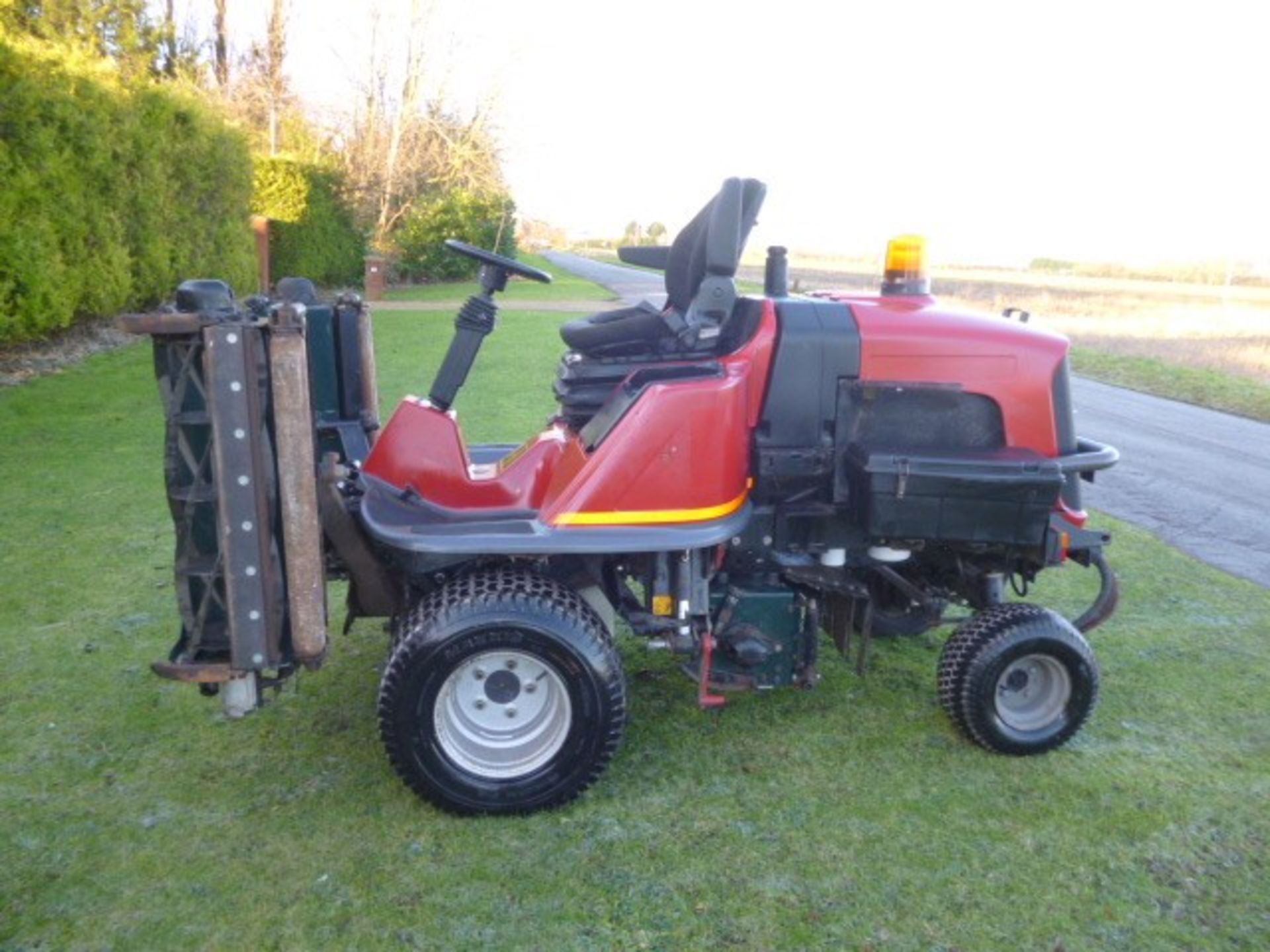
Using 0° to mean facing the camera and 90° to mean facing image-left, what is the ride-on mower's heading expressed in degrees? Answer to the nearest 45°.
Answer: approximately 90°

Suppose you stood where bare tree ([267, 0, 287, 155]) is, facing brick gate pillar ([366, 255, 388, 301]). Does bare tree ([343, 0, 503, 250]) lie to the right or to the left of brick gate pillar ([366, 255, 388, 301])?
left

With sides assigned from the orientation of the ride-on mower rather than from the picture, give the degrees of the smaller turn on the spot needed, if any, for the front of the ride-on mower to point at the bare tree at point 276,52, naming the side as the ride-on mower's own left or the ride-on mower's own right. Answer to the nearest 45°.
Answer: approximately 90° to the ride-on mower's own right

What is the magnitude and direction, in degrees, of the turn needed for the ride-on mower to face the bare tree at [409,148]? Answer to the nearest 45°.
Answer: approximately 90° to its right

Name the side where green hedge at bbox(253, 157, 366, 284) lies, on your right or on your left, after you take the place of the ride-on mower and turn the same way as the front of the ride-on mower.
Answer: on your right

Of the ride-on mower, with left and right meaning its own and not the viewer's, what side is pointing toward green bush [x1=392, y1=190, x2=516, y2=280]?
right

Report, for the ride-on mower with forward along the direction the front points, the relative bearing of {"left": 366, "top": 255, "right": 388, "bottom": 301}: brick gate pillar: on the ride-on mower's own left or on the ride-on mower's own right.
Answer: on the ride-on mower's own right

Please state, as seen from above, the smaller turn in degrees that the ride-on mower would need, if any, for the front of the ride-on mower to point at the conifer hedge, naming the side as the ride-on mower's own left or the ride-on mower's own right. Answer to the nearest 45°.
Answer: approximately 45° to the ride-on mower's own right
